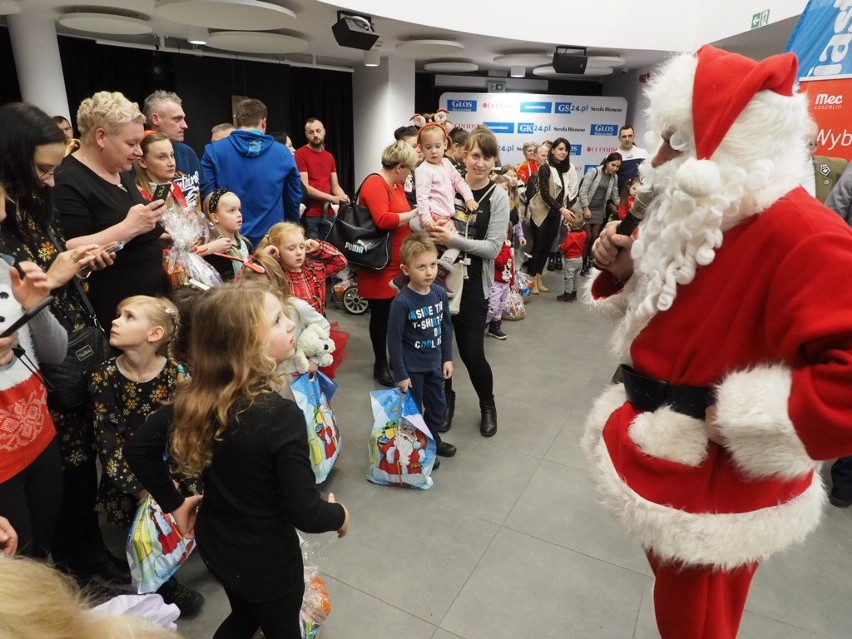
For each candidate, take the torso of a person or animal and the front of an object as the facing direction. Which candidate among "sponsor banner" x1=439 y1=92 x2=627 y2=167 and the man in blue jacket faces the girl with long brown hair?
the sponsor banner

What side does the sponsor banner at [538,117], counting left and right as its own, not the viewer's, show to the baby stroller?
front

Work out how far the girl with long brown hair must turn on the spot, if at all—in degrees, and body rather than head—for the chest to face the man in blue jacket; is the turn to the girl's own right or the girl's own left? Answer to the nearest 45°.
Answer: approximately 45° to the girl's own left

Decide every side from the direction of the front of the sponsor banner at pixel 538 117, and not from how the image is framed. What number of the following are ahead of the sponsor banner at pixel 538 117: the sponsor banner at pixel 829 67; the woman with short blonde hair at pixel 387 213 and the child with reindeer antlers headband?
3

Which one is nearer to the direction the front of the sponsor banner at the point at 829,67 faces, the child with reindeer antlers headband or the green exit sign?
the child with reindeer antlers headband

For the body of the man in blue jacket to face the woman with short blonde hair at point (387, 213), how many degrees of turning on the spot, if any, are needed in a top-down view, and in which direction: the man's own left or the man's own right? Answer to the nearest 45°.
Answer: approximately 90° to the man's own right

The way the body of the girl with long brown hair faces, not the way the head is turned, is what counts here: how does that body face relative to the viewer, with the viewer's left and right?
facing away from the viewer and to the right of the viewer

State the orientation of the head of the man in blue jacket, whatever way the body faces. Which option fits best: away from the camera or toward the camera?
away from the camera

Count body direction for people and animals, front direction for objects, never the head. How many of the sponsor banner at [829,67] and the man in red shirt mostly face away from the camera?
0

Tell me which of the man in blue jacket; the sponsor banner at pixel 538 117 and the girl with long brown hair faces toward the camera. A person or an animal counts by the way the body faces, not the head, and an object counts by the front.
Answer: the sponsor banner

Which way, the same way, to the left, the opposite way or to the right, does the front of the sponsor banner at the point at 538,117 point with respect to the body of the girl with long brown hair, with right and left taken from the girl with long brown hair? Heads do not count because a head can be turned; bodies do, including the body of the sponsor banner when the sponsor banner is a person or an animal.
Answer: the opposite way

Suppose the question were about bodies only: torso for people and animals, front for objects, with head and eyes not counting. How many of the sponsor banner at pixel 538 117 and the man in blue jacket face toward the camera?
1

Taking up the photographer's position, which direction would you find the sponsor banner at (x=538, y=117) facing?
facing the viewer
